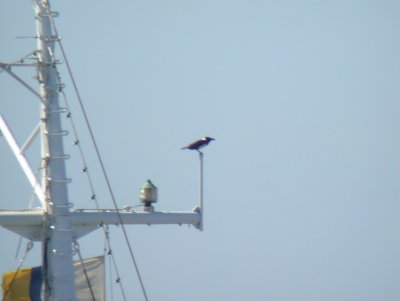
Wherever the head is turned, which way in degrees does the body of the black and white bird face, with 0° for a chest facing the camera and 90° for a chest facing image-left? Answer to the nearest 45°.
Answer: approximately 270°
